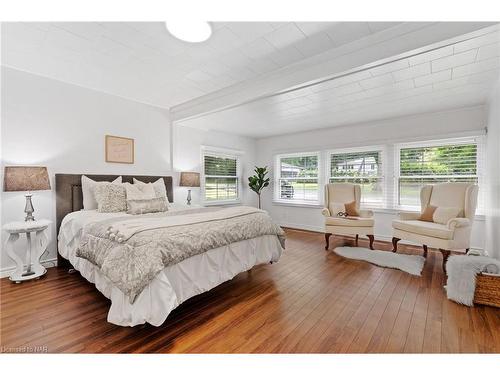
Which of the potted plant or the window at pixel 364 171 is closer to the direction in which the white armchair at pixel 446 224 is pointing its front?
the potted plant

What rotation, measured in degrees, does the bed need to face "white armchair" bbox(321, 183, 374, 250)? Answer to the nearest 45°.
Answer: approximately 45° to its left

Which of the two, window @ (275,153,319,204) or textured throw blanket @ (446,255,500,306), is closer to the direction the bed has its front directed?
the textured throw blanket

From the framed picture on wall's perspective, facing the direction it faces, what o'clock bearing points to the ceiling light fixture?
The ceiling light fixture is roughly at 1 o'clock from the framed picture on wall.

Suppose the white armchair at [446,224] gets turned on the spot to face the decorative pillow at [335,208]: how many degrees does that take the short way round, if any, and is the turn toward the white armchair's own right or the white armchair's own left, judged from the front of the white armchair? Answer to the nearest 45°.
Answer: approximately 45° to the white armchair's own right

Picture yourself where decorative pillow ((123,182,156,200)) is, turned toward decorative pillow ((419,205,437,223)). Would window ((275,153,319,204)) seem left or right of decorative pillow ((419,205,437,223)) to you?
left

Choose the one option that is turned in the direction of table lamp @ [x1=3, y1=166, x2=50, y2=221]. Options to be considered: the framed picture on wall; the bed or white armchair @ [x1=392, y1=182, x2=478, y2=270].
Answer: the white armchair

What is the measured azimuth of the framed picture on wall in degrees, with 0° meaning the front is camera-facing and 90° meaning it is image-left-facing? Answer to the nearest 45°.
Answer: approximately 315°

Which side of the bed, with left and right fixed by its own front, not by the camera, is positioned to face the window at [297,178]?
left
